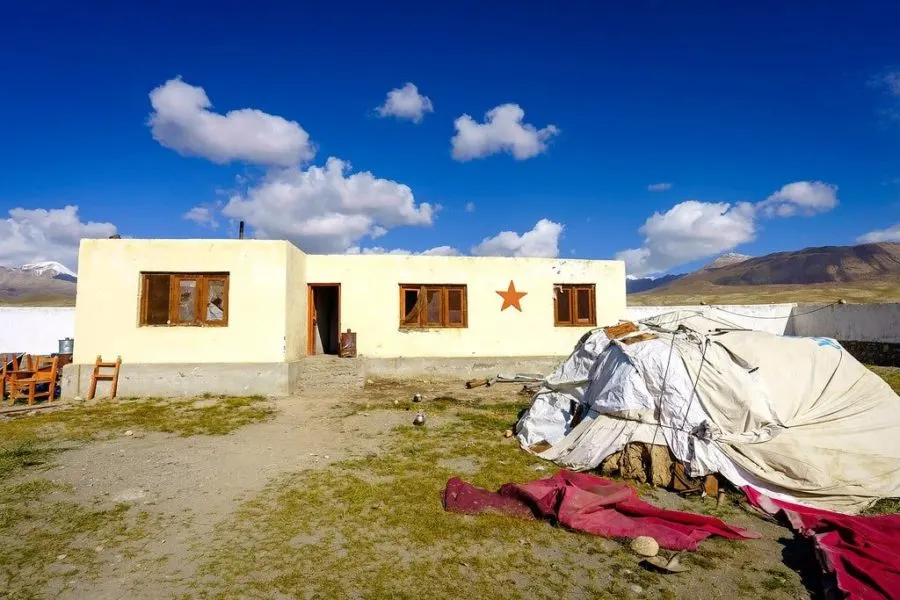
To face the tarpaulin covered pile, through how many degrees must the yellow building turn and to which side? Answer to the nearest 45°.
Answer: approximately 45° to its left

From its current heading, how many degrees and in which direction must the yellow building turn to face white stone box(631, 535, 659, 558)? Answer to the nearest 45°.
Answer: approximately 45° to its left

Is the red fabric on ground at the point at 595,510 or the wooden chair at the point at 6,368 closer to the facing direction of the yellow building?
the red fabric on ground

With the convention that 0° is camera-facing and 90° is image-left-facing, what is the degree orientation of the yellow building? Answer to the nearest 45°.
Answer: approximately 0°

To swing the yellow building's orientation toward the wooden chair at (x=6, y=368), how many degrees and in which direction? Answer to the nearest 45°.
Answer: approximately 90° to its right

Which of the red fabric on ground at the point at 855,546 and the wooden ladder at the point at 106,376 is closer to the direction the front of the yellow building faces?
the red fabric on ground

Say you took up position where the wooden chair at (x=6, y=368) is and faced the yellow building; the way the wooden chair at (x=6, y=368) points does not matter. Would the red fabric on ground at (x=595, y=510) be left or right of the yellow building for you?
right

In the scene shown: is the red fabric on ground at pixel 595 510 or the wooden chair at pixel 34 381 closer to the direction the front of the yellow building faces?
the red fabric on ground

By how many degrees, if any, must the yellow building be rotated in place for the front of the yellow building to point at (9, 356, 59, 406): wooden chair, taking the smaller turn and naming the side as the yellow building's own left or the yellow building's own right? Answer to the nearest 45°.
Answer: approximately 90° to the yellow building's own right

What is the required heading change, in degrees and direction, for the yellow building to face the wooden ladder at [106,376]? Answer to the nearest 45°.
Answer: approximately 90° to its right

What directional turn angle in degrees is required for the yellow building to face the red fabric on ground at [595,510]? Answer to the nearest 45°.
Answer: approximately 45° to its left

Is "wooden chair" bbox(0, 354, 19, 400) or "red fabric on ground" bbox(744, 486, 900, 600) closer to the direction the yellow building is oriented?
the red fabric on ground
